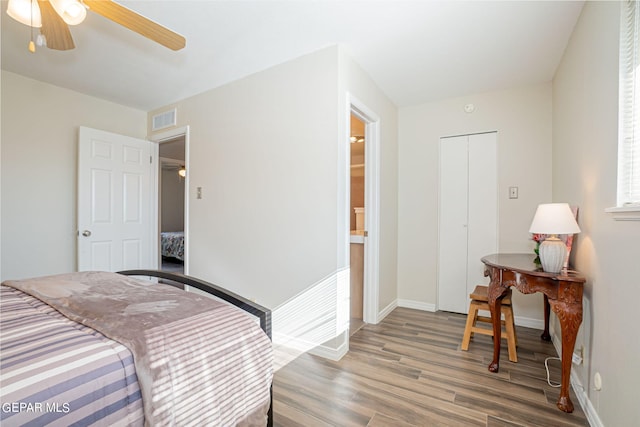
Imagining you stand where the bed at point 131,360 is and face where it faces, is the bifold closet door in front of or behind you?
in front

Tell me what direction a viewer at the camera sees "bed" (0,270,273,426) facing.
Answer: facing away from the viewer and to the right of the viewer

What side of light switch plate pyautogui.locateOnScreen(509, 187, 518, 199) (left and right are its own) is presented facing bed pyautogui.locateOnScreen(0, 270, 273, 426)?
front

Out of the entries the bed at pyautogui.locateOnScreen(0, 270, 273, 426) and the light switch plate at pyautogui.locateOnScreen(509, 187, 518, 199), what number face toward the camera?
1

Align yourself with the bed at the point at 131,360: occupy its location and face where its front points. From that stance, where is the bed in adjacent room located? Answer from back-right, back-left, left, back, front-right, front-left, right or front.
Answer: front-left

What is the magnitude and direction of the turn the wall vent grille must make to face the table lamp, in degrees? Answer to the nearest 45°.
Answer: approximately 90° to its left

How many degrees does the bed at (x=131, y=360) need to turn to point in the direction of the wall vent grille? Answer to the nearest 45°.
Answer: approximately 45° to its left

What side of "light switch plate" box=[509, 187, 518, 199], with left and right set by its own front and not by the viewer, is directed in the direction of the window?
front

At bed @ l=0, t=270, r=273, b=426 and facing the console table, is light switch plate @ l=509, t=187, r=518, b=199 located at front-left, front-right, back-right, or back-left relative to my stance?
front-left

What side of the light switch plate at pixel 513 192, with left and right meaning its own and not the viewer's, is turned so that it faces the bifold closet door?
right

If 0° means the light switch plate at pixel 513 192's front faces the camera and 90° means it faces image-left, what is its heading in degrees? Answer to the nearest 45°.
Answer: approximately 0°

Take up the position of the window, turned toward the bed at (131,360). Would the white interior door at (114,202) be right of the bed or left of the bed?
right

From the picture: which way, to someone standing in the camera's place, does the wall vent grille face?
facing the viewer and to the left of the viewer
